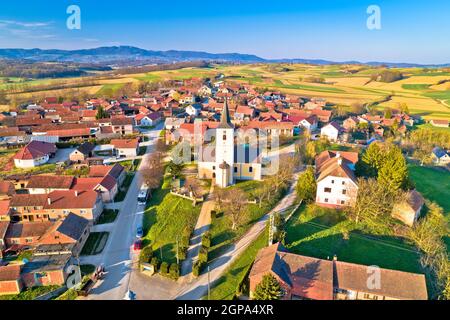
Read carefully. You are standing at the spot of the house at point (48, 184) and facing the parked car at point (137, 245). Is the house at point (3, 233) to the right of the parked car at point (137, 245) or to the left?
right

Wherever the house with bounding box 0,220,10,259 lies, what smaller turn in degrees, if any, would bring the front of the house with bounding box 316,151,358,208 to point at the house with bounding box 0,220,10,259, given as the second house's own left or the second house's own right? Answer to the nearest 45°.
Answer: approximately 45° to the second house's own right

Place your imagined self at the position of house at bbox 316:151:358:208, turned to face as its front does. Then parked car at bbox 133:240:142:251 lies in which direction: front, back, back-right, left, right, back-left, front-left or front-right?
front-right

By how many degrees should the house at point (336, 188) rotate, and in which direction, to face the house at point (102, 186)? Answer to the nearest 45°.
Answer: approximately 90° to its right

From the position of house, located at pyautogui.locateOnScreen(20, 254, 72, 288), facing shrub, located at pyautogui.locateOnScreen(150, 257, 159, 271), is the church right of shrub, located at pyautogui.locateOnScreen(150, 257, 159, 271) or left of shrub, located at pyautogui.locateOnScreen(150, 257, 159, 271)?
left

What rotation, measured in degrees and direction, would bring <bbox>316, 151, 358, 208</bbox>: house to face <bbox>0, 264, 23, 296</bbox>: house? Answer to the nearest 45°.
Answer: approximately 45° to its right

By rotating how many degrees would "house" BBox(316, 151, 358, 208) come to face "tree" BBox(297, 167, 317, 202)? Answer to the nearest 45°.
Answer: approximately 90° to its right

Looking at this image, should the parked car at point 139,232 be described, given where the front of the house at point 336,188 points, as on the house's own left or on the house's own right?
on the house's own right
